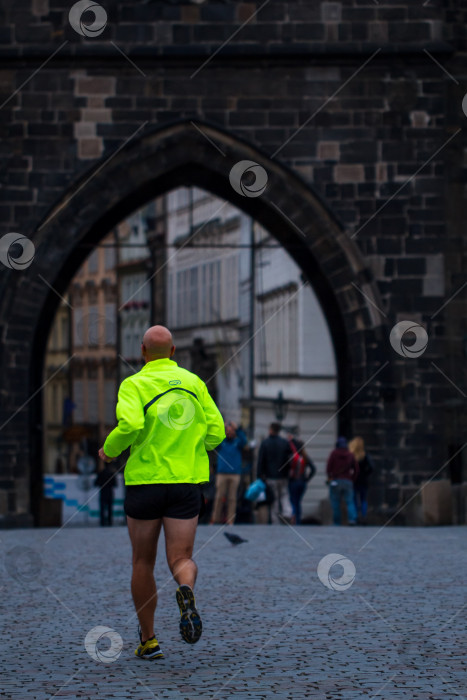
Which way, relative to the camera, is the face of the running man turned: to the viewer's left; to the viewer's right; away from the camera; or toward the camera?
away from the camera

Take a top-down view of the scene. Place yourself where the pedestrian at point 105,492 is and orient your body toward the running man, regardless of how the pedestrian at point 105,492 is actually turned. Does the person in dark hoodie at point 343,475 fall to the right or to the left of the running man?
left

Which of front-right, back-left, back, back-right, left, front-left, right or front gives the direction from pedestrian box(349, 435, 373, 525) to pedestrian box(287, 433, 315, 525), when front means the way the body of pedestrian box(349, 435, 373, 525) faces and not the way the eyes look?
left
